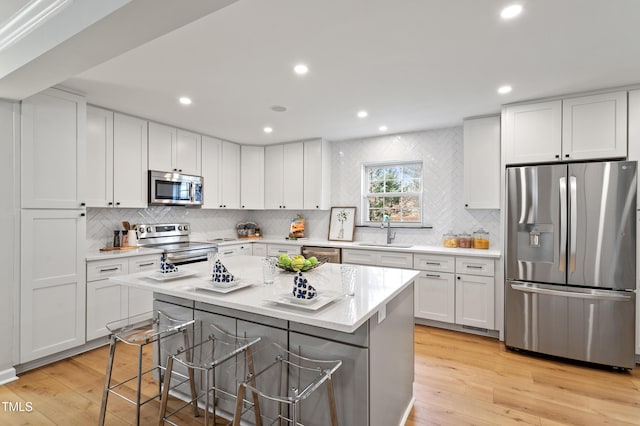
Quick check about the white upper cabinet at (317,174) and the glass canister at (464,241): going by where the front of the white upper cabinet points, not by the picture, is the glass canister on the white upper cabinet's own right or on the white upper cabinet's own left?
on the white upper cabinet's own left

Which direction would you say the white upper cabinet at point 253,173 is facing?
toward the camera

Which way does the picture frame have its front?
toward the camera

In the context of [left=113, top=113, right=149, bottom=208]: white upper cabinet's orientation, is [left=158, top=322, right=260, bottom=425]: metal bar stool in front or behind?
in front

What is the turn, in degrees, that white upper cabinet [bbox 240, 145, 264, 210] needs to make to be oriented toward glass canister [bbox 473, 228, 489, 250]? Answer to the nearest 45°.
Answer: approximately 45° to its left

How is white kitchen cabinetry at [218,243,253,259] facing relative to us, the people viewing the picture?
facing the viewer and to the right of the viewer

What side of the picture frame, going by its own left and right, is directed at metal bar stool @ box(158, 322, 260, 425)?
front

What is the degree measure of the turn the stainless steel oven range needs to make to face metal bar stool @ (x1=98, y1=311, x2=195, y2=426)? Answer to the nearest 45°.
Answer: approximately 45° to its right

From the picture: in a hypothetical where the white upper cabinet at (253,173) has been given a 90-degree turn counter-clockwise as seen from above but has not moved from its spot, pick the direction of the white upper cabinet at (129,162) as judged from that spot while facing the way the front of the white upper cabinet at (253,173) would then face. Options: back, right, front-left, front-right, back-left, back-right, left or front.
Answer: back-right

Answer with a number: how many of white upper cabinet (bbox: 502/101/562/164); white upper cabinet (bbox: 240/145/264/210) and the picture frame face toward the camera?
3

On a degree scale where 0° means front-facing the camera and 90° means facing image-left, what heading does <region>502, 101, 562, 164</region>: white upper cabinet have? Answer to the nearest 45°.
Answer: approximately 0°

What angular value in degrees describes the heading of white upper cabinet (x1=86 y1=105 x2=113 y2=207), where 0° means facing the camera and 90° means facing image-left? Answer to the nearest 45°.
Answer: approximately 315°

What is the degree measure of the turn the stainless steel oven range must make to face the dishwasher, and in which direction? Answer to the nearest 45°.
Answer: approximately 45° to its left
